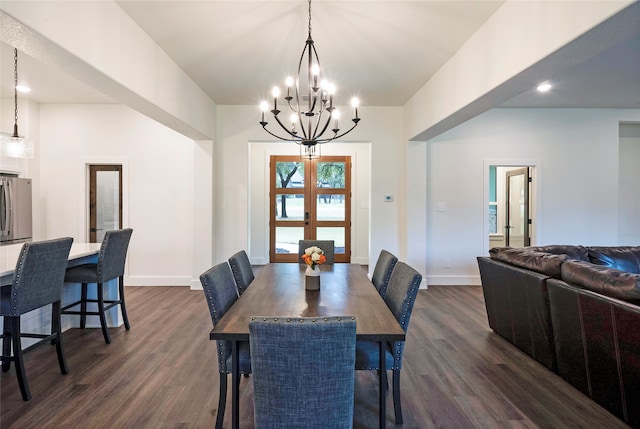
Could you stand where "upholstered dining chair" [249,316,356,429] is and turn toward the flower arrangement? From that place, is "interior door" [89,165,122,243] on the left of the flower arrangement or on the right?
left

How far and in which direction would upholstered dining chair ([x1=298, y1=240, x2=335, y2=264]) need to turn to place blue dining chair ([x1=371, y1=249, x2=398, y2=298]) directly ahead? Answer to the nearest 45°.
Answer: approximately 45° to its left

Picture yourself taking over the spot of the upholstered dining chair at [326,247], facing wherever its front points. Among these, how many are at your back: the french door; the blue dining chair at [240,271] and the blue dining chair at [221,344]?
1

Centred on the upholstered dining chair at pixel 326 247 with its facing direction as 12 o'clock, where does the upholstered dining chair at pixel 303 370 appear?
the upholstered dining chair at pixel 303 370 is roughly at 12 o'clock from the upholstered dining chair at pixel 326 247.

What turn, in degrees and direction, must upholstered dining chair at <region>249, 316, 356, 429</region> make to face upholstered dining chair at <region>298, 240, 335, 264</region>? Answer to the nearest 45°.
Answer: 0° — it already faces it

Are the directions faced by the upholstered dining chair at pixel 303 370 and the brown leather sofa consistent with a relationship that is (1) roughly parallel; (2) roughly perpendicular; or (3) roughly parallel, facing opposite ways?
roughly perpendicular

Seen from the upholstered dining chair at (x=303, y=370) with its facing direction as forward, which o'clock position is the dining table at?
The dining table is roughly at 12 o'clock from the upholstered dining chair.

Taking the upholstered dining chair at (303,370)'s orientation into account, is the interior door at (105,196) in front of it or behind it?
in front

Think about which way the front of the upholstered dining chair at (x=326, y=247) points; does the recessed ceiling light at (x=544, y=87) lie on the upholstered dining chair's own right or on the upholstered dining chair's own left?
on the upholstered dining chair's own left

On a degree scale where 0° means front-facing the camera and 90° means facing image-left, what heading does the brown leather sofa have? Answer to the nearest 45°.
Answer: approximately 225°

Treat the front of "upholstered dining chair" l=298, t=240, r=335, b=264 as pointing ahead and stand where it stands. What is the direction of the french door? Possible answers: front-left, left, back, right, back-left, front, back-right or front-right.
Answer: back

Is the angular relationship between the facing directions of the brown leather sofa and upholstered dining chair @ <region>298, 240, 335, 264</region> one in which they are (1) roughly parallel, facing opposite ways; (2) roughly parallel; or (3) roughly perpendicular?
roughly perpendicular

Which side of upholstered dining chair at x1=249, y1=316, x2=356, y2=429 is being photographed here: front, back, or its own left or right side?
back
